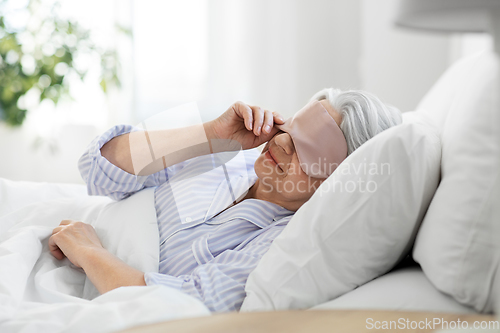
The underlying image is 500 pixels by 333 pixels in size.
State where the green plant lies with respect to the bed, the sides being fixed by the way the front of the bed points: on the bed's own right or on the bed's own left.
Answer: on the bed's own right

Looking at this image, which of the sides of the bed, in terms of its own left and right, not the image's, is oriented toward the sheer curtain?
right

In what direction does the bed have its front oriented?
to the viewer's left
